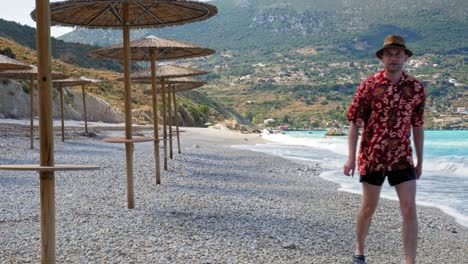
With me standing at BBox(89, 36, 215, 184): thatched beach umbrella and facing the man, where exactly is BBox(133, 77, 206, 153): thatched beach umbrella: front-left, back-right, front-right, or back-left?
back-left

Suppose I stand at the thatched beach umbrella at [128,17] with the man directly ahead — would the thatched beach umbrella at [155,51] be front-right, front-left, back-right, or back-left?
back-left

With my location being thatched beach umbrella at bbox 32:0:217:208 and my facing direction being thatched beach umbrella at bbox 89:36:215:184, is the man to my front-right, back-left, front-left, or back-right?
back-right

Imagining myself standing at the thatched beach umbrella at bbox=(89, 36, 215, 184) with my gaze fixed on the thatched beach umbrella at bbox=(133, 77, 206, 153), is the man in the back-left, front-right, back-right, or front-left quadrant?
back-right

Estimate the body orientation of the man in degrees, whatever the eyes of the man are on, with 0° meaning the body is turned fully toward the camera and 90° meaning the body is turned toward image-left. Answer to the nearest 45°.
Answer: approximately 0°

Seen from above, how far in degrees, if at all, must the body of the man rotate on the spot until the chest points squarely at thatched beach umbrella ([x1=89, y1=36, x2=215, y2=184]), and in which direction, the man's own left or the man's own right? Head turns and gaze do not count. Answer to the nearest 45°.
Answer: approximately 135° to the man's own right

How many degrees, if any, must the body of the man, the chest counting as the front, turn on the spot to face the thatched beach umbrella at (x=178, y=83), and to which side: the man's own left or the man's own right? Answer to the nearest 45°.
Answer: approximately 135° to the man's own right
